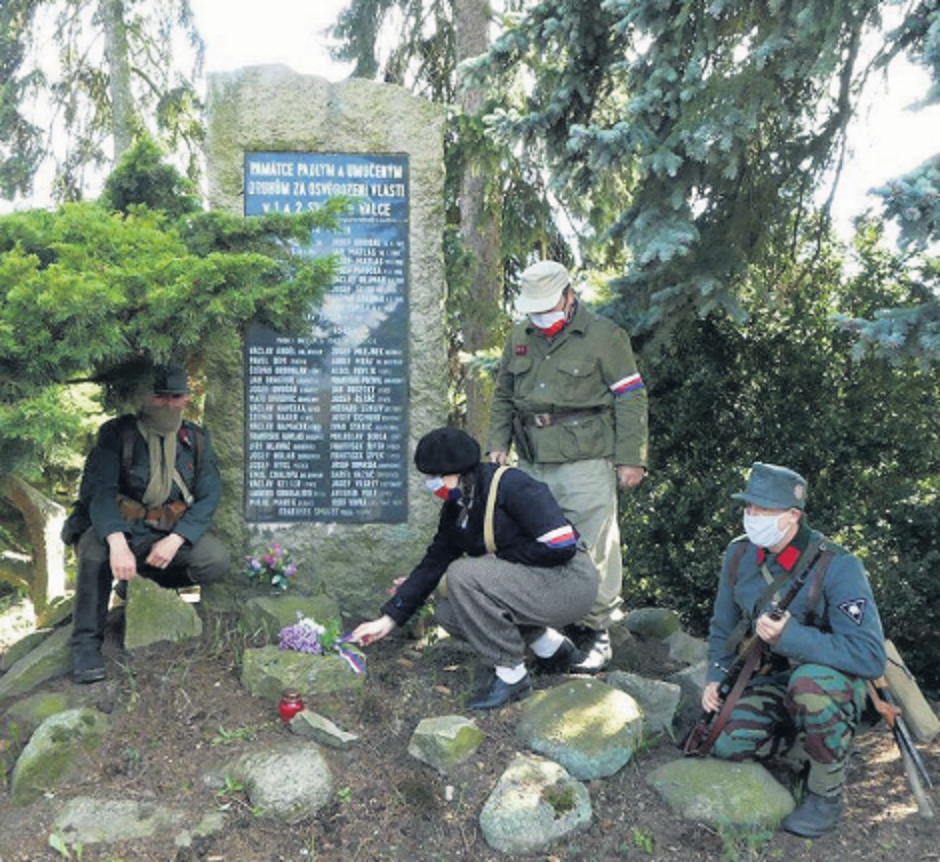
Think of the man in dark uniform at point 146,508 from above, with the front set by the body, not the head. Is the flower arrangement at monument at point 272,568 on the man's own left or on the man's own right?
on the man's own left

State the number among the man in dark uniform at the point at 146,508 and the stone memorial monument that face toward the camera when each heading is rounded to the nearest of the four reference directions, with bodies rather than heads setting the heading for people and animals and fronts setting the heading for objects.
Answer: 2

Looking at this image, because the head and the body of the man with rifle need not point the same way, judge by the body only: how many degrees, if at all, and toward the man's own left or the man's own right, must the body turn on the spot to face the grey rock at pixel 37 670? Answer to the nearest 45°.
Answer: approximately 45° to the man's own right

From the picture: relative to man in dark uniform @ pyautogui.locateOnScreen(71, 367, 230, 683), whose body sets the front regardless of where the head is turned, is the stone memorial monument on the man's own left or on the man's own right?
on the man's own left

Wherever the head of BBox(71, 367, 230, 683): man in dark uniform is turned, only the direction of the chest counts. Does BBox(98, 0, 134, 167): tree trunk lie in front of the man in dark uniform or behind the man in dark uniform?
behind

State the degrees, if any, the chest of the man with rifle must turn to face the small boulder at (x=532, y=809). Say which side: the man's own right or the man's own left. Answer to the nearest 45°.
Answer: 0° — they already face it
